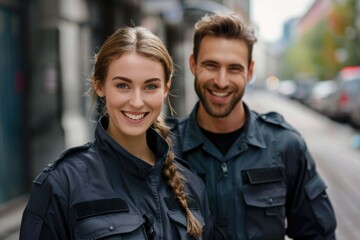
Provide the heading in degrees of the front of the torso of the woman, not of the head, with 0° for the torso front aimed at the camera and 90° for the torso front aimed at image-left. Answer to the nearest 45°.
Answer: approximately 315°

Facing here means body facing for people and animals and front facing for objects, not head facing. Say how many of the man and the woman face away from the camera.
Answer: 0

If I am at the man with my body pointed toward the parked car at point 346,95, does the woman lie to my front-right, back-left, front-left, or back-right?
back-left

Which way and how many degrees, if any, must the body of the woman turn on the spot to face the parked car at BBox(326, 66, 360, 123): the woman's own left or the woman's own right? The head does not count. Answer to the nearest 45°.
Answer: approximately 90° to the woman's own left

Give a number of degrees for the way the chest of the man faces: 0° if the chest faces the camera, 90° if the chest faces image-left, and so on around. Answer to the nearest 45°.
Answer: approximately 45°

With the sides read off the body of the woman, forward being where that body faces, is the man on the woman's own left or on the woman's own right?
on the woman's own left
